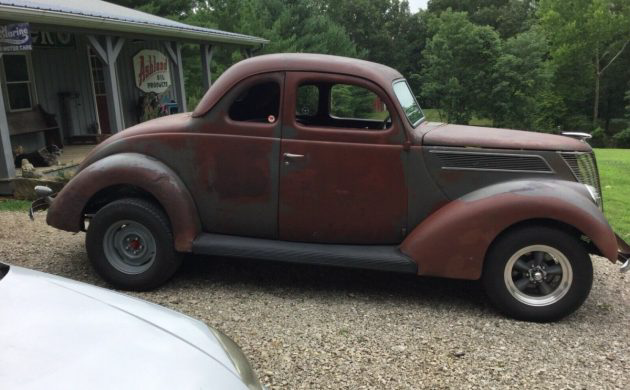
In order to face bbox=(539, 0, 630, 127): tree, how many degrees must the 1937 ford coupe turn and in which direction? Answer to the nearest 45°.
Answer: approximately 45° to its left

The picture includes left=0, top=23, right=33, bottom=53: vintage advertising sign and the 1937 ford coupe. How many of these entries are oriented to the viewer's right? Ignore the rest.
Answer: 1

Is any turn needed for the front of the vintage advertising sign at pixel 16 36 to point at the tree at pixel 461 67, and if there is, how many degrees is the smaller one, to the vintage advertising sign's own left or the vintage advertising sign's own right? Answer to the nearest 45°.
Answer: approximately 135° to the vintage advertising sign's own left

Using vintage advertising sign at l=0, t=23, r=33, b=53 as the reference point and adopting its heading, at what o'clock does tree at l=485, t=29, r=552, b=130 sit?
The tree is roughly at 8 o'clock from the vintage advertising sign.

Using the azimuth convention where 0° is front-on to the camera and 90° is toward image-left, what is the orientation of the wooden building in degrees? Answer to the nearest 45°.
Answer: approximately 315°

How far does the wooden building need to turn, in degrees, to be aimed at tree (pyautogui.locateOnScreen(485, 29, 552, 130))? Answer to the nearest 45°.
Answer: approximately 90° to its left

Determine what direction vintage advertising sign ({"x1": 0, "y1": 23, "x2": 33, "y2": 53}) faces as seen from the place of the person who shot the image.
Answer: facing the viewer

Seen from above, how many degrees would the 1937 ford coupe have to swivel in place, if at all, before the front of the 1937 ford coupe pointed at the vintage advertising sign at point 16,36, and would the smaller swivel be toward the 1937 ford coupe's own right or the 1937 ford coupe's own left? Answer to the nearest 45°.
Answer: approximately 135° to the 1937 ford coupe's own left

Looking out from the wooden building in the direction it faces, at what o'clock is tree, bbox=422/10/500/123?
The tree is roughly at 9 o'clock from the wooden building.

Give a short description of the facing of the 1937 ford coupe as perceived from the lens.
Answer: facing to the right of the viewer
